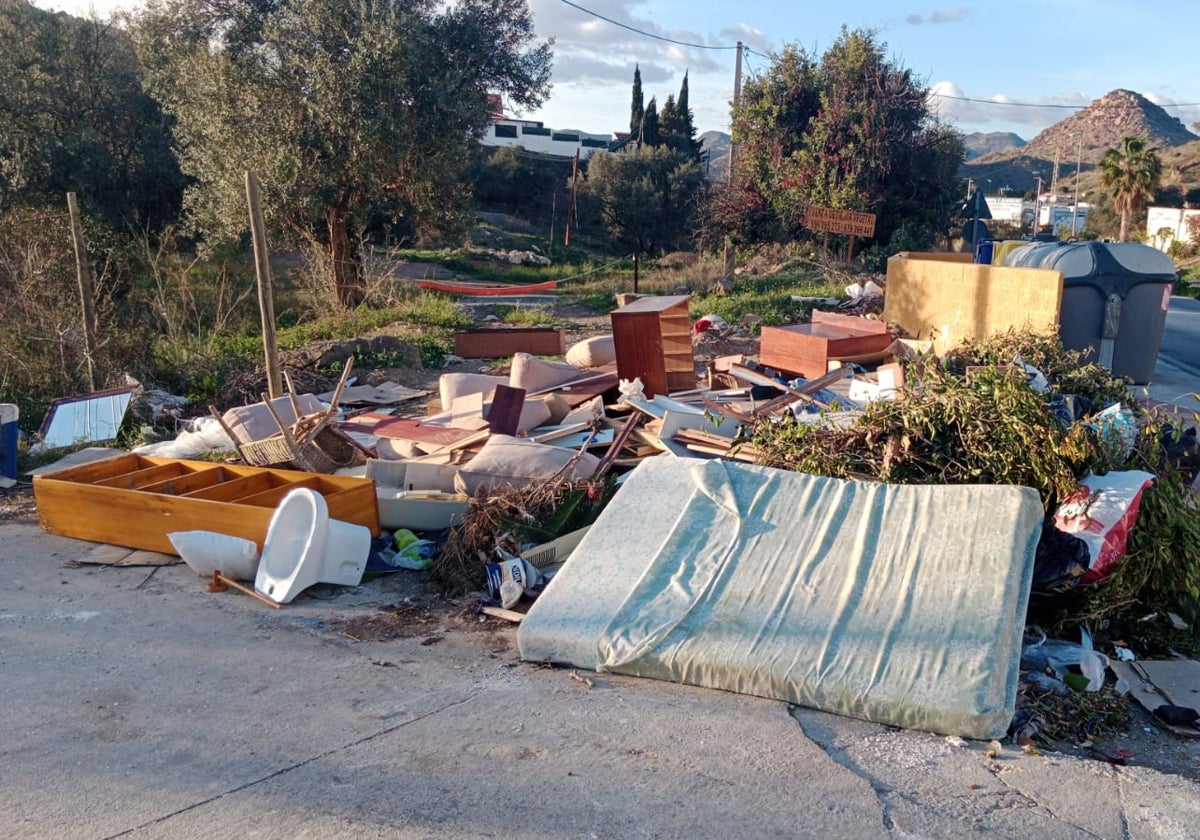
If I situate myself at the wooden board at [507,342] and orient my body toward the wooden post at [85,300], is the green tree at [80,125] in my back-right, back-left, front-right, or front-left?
front-right

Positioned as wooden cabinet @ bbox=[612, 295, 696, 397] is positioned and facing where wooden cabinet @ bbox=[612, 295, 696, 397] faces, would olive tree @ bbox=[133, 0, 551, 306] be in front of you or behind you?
behind

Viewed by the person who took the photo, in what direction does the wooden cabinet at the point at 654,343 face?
facing the viewer and to the right of the viewer

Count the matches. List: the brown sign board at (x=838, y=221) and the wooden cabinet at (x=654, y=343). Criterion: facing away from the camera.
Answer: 0

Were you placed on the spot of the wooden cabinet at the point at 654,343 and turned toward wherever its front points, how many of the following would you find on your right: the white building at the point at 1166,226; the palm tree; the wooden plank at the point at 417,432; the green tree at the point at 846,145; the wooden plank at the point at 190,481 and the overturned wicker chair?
3

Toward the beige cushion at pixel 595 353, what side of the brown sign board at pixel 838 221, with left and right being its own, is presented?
front

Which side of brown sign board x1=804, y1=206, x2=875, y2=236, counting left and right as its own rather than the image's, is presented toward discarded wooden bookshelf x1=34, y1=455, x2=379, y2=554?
front

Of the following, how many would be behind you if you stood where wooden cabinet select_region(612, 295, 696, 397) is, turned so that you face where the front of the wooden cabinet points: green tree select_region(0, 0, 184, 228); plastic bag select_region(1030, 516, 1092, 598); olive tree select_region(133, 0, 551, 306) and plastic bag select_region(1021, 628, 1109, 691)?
2

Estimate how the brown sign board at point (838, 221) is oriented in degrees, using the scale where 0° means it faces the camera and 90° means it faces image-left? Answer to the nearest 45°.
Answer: approximately 0°

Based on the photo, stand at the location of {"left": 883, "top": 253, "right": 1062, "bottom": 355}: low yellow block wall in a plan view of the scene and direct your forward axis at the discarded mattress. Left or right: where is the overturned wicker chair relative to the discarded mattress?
right

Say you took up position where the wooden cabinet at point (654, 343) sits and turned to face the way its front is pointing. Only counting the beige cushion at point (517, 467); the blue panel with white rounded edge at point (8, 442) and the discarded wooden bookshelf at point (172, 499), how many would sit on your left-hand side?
0

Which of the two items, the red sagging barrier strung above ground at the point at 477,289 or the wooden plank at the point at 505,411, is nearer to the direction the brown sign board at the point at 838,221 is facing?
the wooden plank

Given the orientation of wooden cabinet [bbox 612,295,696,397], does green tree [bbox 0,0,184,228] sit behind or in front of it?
behind

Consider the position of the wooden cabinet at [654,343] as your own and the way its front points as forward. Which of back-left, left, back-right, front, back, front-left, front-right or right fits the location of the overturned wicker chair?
right

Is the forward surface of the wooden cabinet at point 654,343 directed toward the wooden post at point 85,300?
no

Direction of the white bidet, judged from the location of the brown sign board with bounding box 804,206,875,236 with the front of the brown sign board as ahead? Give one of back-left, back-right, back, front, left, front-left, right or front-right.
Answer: front

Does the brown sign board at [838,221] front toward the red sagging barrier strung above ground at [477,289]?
no
